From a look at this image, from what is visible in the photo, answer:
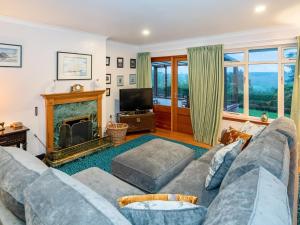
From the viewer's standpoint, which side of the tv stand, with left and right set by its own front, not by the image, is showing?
front

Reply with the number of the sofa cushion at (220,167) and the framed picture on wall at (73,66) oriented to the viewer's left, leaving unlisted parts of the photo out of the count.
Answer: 1

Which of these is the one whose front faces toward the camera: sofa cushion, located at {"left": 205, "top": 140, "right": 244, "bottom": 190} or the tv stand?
the tv stand

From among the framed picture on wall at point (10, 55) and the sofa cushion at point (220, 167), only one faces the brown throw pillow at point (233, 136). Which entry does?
the framed picture on wall

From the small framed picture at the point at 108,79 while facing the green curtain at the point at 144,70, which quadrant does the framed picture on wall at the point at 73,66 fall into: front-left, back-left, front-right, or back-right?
back-right

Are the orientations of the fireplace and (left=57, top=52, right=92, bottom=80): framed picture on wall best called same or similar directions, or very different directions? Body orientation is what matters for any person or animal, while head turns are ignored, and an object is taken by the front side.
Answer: same or similar directions

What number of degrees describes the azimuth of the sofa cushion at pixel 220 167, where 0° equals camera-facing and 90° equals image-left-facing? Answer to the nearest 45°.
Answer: approximately 90°

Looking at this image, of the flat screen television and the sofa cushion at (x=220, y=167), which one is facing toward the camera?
the flat screen television

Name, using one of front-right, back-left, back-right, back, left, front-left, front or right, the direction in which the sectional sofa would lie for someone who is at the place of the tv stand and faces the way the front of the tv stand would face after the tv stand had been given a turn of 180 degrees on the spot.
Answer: back

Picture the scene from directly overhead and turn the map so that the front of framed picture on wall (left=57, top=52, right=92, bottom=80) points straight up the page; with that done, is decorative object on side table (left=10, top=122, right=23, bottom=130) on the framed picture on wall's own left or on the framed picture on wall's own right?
on the framed picture on wall's own right

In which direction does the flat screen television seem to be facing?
toward the camera
